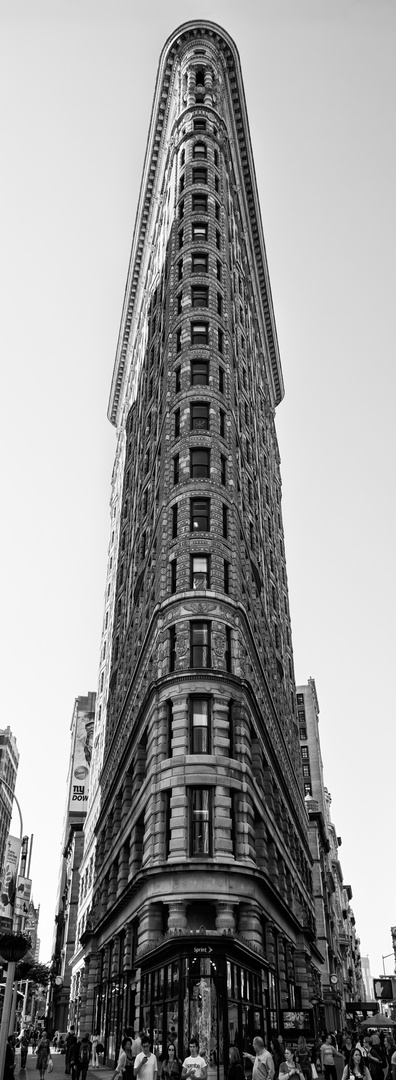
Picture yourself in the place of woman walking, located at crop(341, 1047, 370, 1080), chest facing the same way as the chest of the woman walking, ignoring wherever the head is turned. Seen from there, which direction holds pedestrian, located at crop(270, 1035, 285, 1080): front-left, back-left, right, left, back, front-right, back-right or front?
back

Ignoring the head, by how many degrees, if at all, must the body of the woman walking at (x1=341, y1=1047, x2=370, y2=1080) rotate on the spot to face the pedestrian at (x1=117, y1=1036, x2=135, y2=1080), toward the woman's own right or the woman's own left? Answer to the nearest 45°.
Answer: approximately 90° to the woman's own right

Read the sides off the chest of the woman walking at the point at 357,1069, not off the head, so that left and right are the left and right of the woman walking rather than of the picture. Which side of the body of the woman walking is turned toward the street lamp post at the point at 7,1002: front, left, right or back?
right

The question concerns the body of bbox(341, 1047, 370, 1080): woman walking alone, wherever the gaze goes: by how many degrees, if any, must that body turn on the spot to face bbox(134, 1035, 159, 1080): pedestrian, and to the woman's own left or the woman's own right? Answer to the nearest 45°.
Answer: approximately 45° to the woman's own right

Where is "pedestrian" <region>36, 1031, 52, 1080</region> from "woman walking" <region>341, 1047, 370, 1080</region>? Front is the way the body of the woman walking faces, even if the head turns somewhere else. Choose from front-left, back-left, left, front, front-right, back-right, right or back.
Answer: back-right

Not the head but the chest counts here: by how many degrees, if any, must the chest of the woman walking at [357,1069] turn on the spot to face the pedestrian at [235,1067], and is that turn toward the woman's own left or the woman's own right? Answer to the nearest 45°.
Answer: approximately 135° to the woman's own right

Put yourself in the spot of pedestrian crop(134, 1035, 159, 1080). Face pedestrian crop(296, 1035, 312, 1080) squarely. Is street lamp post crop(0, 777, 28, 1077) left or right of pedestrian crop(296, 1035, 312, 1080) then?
left

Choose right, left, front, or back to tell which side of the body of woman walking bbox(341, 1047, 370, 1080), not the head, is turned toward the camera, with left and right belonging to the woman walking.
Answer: front

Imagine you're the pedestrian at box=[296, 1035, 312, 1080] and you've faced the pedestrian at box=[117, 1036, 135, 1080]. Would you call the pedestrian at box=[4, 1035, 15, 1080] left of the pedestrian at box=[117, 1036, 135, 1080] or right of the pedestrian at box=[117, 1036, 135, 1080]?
right
